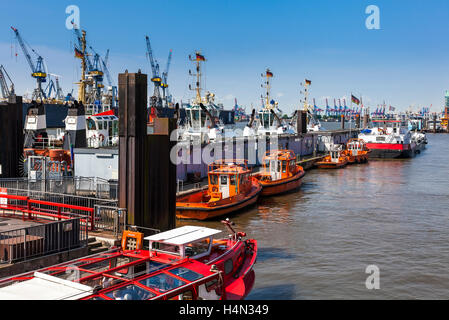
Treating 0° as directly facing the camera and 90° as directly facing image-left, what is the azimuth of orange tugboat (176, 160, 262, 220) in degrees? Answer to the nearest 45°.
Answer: approximately 225°

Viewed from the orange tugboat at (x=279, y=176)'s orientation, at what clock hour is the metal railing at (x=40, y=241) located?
The metal railing is roughly at 5 o'clock from the orange tugboat.

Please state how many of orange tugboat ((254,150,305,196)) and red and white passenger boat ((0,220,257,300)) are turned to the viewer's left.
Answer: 0

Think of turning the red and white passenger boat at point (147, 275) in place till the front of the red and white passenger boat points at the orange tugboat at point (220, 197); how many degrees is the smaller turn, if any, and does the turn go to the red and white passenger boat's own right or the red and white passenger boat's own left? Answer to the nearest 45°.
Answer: approximately 45° to the red and white passenger boat's own left

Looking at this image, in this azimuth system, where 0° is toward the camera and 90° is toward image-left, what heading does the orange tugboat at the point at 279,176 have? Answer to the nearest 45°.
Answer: approximately 225°

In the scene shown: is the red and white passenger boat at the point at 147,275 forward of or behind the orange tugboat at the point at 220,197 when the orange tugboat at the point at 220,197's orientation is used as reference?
behind

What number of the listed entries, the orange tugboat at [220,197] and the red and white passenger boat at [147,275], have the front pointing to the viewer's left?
0

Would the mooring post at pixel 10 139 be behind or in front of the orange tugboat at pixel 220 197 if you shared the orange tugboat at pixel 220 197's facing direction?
behind

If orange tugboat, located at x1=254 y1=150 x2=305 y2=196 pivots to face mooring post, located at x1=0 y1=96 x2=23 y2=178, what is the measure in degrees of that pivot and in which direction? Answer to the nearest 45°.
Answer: approximately 180°

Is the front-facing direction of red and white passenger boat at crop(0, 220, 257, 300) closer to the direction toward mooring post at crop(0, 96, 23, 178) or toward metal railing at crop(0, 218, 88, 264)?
the mooring post

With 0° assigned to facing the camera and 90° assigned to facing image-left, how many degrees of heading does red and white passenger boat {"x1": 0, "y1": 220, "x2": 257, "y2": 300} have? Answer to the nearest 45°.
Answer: approximately 225°

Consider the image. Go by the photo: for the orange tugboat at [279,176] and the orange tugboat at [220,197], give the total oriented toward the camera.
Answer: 0

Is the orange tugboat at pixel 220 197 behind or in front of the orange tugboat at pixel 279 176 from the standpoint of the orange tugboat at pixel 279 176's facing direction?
behind
